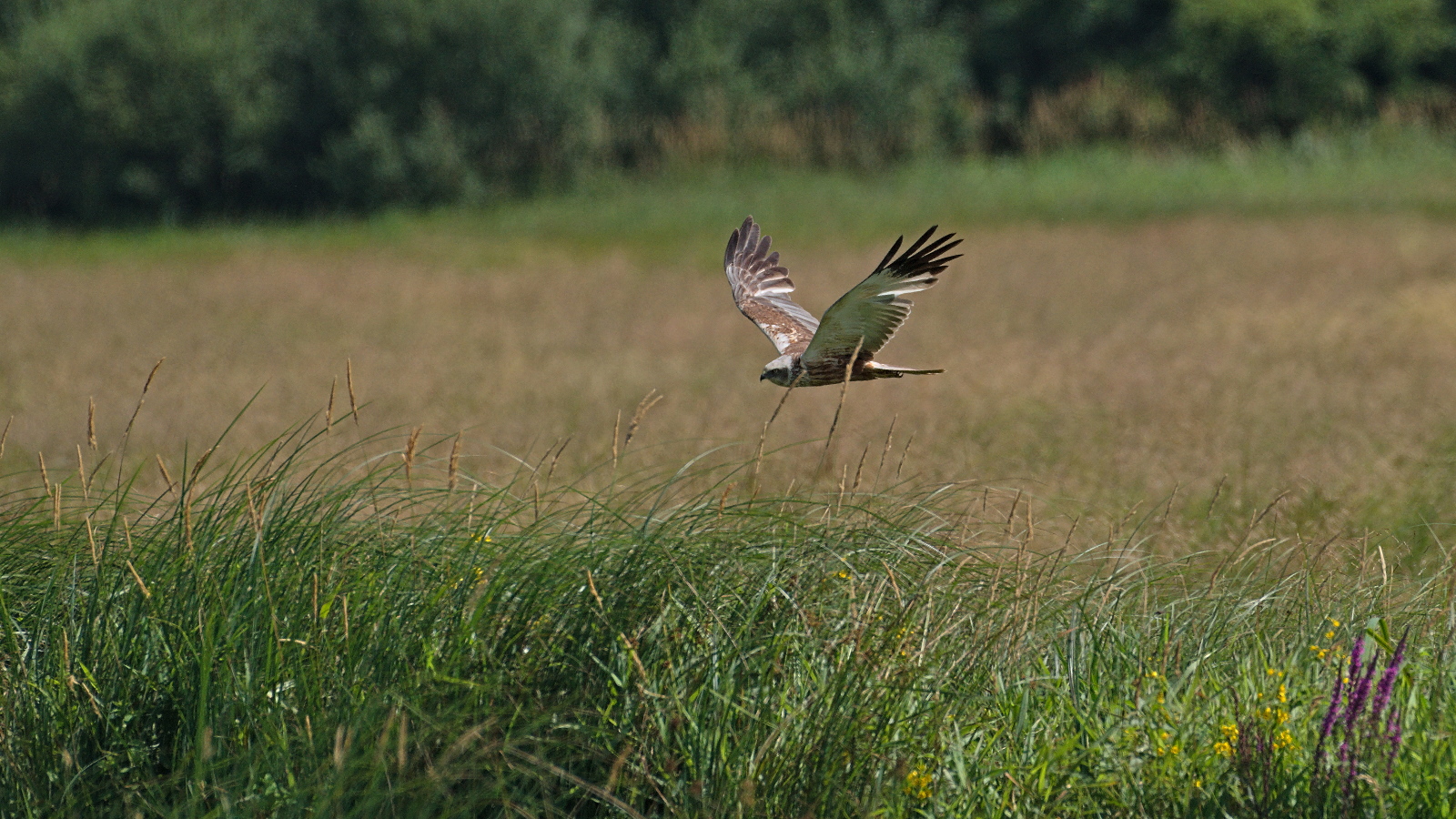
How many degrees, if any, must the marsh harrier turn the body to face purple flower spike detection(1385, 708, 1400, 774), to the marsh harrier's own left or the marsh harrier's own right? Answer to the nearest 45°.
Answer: approximately 135° to the marsh harrier's own left

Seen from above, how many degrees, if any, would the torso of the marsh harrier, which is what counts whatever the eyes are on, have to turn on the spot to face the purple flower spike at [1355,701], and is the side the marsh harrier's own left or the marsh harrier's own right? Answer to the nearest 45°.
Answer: approximately 135° to the marsh harrier's own left

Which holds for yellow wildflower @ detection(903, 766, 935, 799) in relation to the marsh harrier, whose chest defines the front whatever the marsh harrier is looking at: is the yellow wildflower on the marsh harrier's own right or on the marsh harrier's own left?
on the marsh harrier's own left

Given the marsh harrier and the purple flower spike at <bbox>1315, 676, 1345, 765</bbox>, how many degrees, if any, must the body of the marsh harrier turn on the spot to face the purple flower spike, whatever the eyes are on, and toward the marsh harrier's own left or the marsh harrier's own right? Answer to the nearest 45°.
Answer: approximately 135° to the marsh harrier's own left

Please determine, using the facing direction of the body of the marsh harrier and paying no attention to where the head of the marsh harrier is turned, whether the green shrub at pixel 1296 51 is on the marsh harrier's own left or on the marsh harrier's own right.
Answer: on the marsh harrier's own right

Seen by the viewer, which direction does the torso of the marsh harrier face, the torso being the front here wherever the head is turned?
to the viewer's left
